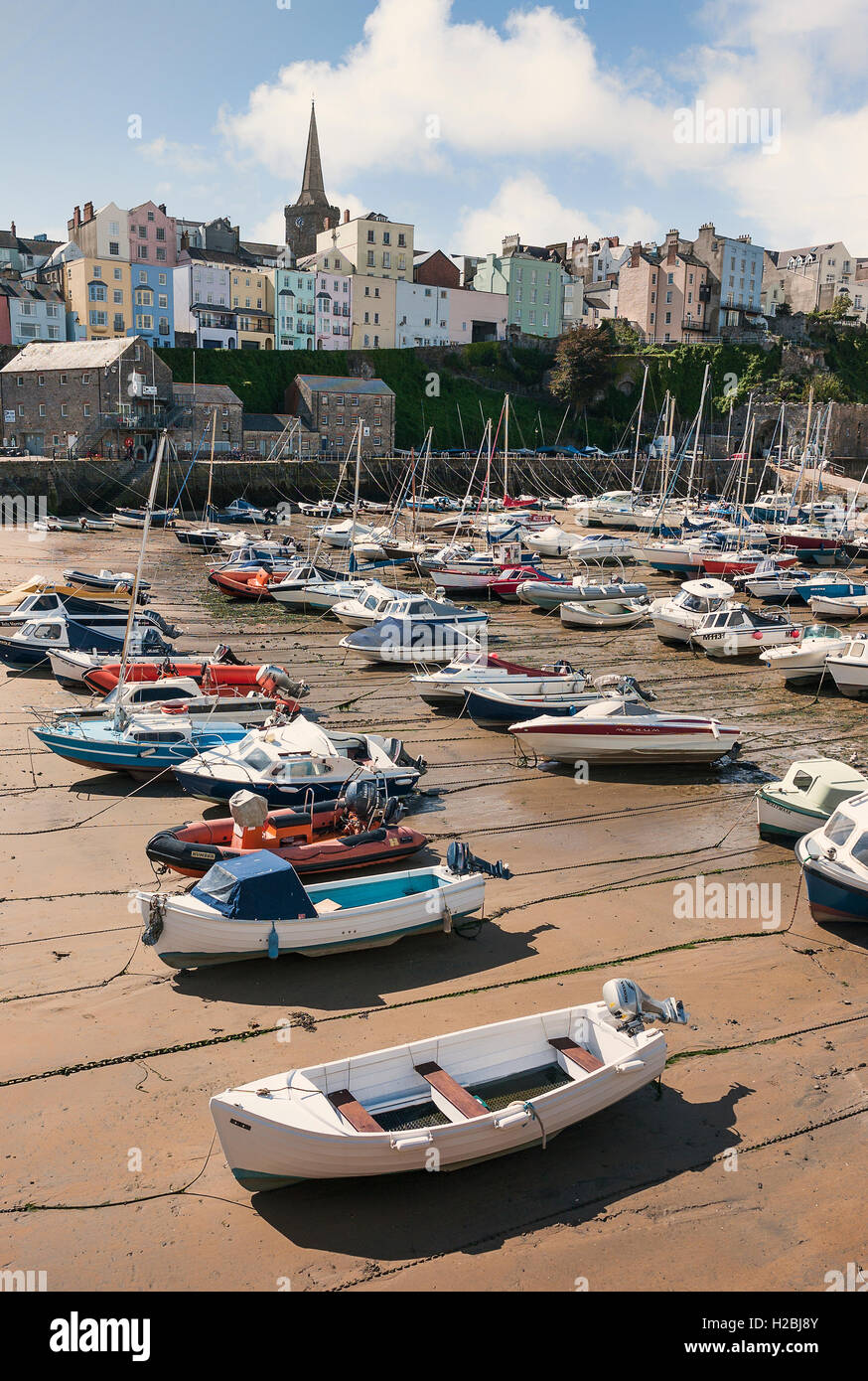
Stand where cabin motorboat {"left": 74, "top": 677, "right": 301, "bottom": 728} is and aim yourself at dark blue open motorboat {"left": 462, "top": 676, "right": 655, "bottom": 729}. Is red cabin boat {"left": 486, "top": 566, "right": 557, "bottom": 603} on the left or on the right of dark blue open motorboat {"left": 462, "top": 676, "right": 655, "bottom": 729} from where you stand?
left

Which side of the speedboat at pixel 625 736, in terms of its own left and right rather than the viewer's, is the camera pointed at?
left

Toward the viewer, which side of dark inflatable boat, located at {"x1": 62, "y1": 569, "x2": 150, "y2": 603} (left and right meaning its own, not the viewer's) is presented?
left

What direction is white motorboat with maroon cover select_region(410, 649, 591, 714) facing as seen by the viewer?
to the viewer's left

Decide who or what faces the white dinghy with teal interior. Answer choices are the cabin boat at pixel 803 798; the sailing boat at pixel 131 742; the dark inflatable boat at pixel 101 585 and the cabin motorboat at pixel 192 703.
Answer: the cabin boat

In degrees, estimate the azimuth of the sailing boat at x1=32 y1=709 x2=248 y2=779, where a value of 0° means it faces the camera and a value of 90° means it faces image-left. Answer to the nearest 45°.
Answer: approximately 90°

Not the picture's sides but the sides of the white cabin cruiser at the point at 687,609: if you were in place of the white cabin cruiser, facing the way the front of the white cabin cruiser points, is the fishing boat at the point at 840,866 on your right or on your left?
on your left

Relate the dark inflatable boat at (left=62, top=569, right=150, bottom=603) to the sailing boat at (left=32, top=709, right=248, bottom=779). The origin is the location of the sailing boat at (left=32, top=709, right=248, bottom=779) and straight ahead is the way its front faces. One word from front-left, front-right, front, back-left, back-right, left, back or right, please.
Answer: right

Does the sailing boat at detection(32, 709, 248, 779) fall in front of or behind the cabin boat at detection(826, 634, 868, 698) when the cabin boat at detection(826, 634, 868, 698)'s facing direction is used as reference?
in front

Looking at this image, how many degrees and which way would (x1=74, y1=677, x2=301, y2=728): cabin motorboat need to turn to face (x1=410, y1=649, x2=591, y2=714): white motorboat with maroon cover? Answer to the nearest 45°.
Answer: approximately 180°

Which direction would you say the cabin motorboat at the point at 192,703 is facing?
to the viewer's left

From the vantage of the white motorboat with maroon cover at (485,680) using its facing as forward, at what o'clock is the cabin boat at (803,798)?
The cabin boat is roughly at 8 o'clock from the white motorboat with maroon cover.

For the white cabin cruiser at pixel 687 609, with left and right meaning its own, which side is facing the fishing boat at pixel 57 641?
front

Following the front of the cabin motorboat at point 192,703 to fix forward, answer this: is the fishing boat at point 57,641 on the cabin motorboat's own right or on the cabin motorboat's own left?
on the cabin motorboat's own right
